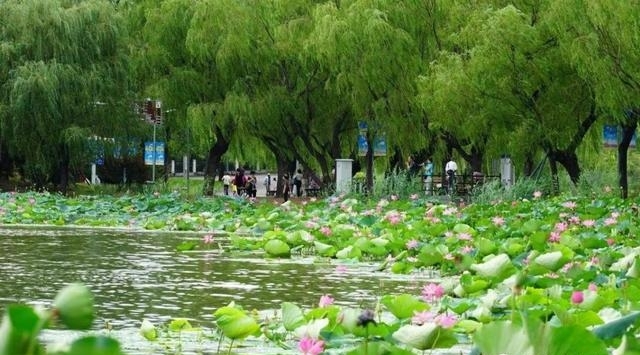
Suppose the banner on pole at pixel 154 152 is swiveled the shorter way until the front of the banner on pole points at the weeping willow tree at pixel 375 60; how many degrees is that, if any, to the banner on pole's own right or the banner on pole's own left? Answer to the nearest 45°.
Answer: approximately 45° to the banner on pole's own left

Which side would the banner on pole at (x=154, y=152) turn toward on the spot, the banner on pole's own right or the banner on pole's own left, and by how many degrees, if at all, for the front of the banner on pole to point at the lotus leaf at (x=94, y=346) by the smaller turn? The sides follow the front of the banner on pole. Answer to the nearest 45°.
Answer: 0° — it already faces it

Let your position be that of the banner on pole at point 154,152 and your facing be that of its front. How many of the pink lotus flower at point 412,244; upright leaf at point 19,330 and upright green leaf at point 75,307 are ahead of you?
3

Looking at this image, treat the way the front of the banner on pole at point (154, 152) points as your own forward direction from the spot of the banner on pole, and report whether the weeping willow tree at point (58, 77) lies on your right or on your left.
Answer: on your right

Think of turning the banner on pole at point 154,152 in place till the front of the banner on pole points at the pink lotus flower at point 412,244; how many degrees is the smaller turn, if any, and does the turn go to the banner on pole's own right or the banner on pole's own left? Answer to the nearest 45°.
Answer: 0° — it already faces it

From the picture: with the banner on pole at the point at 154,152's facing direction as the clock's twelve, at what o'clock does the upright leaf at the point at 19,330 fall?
The upright leaf is roughly at 12 o'clock from the banner on pole.

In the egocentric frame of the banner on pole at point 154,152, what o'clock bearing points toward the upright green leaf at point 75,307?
The upright green leaf is roughly at 12 o'clock from the banner on pole.

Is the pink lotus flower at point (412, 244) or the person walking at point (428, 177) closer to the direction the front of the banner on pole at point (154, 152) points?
the pink lotus flower

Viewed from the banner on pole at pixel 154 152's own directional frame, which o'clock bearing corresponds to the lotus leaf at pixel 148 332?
The lotus leaf is roughly at 12 o'clock from the banner on pole.

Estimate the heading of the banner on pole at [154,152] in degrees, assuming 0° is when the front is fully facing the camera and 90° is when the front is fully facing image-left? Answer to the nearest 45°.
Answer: approximately 0°
